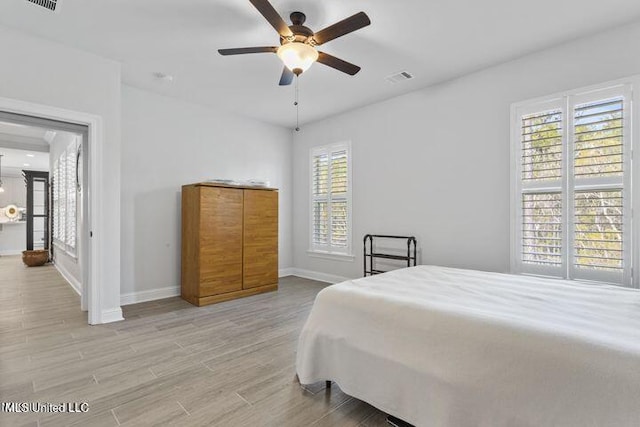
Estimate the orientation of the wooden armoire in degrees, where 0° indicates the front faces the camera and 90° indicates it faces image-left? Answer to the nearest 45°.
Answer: approximately 315°

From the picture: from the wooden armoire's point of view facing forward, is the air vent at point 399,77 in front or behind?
in front

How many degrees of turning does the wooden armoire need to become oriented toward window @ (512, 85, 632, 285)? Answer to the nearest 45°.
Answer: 0° — it already faces it

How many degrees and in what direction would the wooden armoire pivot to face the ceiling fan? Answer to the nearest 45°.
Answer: approximately 45° to its right

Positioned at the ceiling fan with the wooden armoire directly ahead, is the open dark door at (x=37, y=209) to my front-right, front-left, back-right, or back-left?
front-left

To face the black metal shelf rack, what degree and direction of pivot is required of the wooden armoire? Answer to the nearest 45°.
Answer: approximately 45° to its left

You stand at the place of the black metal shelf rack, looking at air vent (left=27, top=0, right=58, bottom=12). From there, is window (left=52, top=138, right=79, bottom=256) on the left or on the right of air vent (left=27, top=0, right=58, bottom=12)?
right

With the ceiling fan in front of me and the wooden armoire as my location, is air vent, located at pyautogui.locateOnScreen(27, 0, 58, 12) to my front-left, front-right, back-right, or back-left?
front-right

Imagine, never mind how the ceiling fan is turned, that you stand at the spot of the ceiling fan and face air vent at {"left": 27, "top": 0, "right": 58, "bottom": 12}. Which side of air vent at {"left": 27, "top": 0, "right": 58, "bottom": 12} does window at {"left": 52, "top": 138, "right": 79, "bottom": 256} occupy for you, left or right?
right
